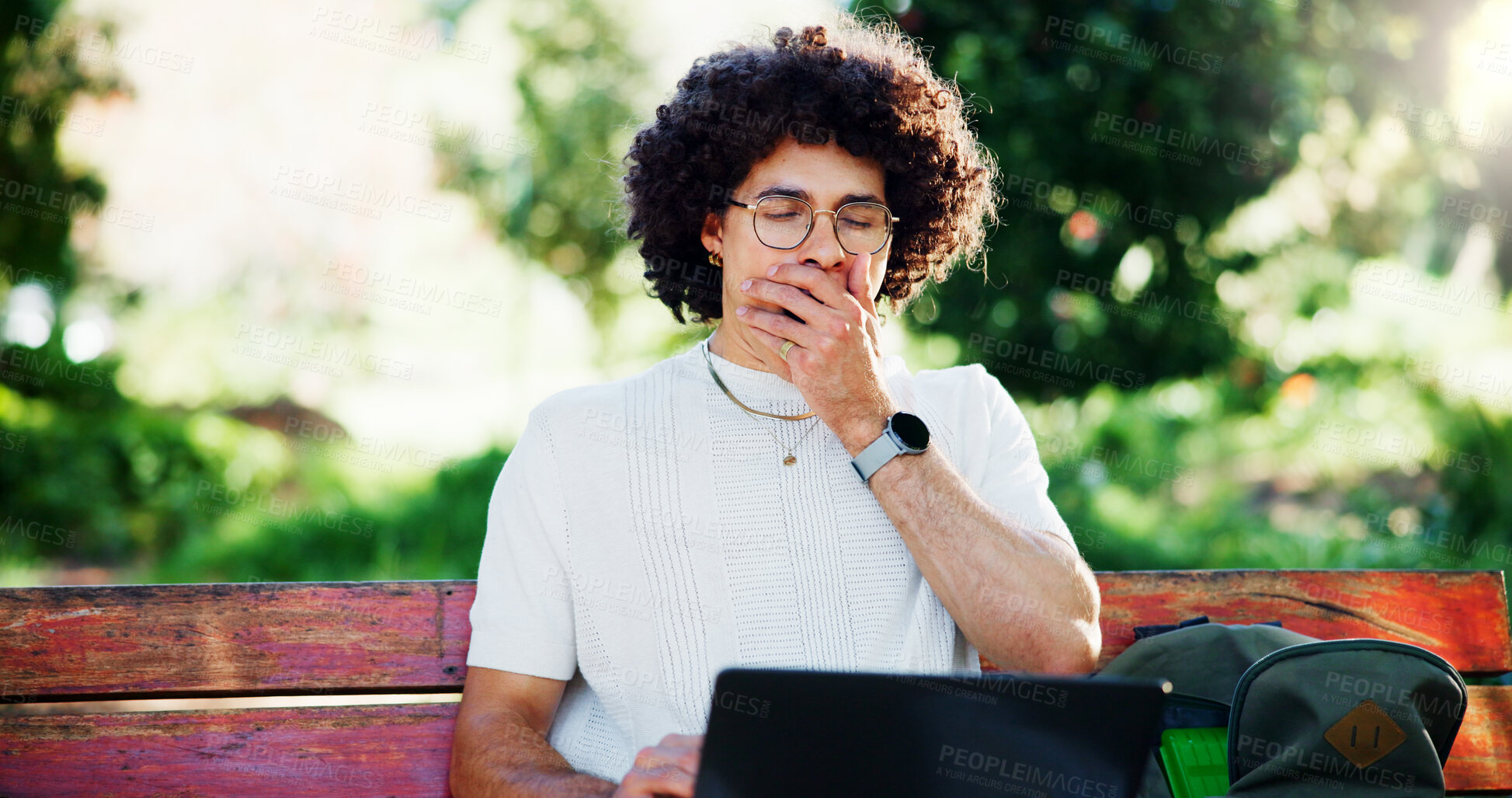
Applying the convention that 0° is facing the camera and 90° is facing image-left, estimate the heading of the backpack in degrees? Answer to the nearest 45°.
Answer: approximately 315°

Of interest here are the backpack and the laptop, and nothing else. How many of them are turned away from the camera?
1

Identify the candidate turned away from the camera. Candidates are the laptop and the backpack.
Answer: the laptop

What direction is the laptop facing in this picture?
away from the camera

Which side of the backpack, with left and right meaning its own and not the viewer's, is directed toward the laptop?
right

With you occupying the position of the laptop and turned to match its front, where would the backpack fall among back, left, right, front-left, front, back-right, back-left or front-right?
front-right
